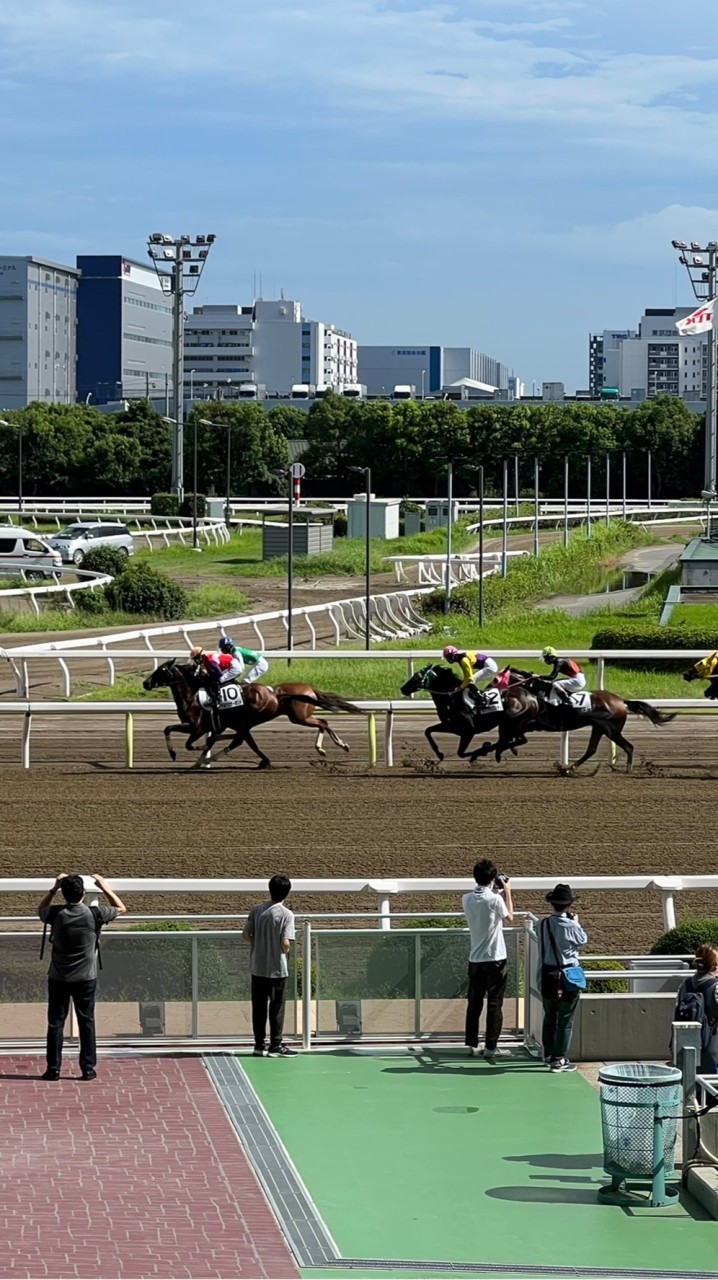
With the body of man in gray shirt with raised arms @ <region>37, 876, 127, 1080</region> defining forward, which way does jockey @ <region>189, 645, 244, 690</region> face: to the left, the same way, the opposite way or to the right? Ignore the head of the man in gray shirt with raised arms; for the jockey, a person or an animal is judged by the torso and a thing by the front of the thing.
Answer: to the left

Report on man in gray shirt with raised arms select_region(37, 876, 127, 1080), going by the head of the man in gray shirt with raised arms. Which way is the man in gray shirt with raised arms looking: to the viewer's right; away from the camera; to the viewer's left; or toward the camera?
away from the camera

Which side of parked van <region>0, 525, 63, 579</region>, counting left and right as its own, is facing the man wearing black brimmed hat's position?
right

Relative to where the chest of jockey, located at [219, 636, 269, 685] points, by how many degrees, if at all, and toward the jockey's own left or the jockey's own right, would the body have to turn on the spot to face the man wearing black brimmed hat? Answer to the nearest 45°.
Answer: approximately 90° to the jockey's own left

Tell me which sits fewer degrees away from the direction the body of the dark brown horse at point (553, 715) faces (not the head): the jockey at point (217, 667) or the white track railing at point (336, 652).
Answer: the jockey

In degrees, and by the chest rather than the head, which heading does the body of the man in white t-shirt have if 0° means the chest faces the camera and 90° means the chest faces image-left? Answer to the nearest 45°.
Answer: approximately 225°

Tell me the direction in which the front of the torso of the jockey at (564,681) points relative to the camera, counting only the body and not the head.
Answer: to the viewer's left

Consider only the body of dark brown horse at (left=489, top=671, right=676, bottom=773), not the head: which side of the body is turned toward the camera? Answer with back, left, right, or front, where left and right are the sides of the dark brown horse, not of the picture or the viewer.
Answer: left

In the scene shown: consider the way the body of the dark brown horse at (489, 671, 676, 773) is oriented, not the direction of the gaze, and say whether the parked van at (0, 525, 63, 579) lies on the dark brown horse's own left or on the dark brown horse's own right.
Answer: on the dark brown horse's own right

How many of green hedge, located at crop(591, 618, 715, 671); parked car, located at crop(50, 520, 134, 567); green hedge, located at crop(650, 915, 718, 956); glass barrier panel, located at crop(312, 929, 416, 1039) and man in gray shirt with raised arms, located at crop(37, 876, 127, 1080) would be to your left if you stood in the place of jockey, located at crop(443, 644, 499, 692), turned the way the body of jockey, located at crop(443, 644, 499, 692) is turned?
3

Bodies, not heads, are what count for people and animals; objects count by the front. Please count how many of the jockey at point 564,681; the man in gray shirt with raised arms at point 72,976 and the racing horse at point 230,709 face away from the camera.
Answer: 1

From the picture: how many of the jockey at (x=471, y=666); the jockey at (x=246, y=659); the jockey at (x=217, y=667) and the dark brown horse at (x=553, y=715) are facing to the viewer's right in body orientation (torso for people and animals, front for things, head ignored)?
0

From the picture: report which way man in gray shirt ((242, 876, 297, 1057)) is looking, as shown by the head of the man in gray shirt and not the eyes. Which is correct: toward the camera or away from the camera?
away from the camera

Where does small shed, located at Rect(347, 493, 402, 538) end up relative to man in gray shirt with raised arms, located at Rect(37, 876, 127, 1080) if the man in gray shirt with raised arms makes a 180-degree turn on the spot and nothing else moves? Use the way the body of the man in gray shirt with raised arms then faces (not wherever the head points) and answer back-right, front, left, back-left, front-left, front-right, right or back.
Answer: back

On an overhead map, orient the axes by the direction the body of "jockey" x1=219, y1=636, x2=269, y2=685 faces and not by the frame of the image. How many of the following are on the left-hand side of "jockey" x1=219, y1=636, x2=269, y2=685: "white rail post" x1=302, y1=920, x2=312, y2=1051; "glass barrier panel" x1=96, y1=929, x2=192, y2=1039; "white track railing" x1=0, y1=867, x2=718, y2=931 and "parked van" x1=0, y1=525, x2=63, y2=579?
3

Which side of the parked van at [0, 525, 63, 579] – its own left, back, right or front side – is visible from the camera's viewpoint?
right

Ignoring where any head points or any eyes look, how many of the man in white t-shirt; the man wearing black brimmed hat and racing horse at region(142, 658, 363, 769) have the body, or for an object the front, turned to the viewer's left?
1
